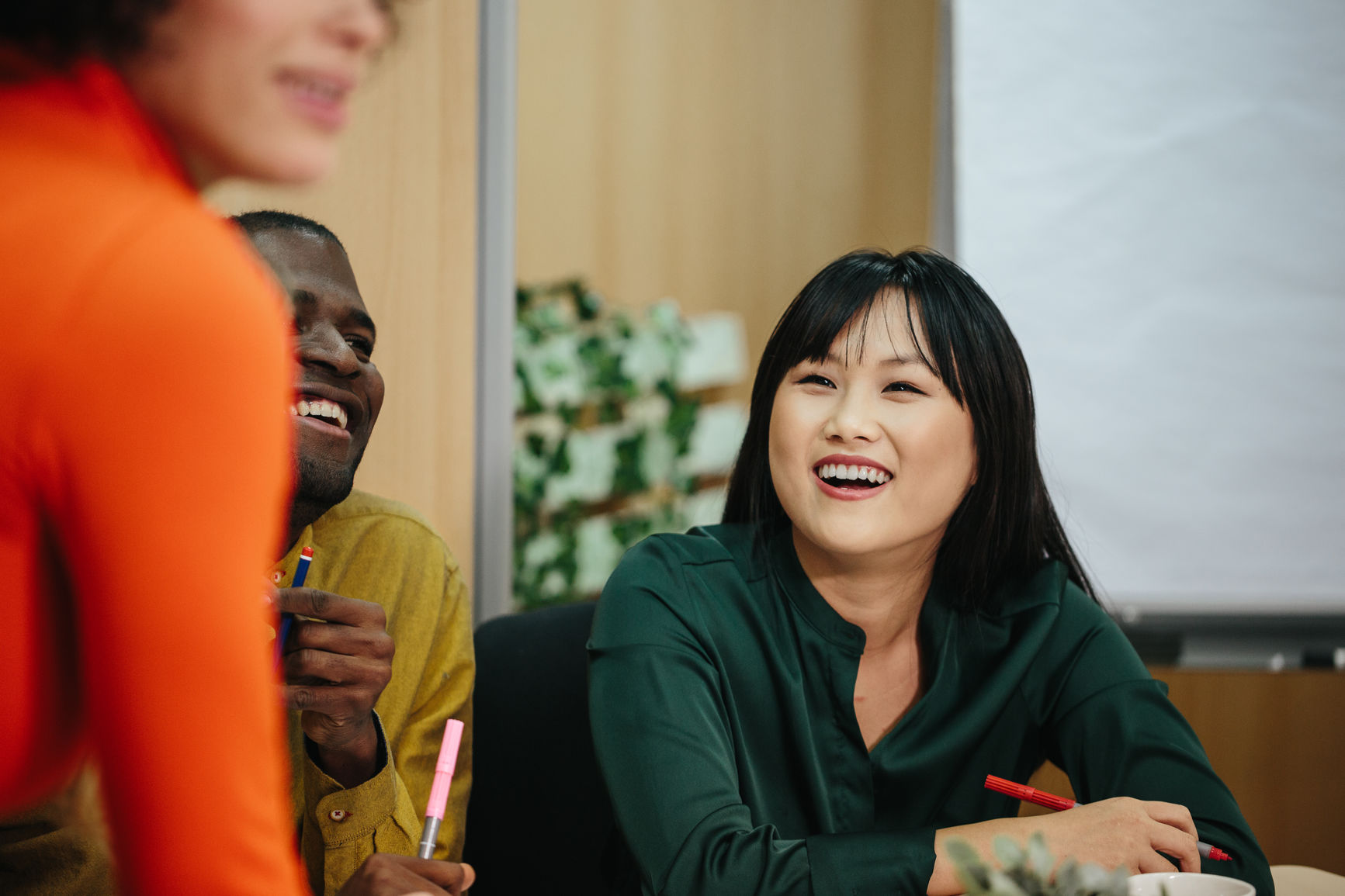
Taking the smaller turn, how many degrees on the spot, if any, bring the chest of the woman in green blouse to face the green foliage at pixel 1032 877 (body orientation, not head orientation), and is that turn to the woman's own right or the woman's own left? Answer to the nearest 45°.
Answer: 0° — they already face it

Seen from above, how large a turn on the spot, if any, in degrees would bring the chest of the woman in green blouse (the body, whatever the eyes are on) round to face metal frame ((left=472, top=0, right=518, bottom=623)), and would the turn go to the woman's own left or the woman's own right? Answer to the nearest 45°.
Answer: approximately 135° to the woman's own right

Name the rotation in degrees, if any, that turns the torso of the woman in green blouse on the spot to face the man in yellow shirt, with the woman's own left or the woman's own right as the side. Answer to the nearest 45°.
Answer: approximately 45° to the woman's own right

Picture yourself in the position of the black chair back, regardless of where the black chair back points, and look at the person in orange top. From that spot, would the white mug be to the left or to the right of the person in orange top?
left

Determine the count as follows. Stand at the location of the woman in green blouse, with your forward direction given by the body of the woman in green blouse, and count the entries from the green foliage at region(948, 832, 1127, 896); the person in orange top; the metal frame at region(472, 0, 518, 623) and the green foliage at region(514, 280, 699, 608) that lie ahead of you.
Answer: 2

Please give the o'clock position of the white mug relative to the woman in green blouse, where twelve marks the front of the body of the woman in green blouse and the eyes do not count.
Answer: The white mug is roughly at 11 o'clock from the woman in green blouse.

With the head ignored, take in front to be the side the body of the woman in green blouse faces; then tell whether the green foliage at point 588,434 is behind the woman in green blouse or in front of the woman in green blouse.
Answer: behind

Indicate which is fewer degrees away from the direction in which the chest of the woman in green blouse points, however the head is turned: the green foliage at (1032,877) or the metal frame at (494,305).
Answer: the green foliage

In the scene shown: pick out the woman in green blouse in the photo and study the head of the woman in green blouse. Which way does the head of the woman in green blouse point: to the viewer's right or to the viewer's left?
to the viewer's left

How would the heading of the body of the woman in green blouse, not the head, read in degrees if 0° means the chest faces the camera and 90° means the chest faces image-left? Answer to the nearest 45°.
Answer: approximately 0°

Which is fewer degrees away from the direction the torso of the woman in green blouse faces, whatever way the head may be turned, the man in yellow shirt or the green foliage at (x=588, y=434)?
the man in yellow shirt

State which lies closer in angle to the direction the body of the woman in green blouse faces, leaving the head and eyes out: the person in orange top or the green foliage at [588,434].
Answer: the person in orange top
